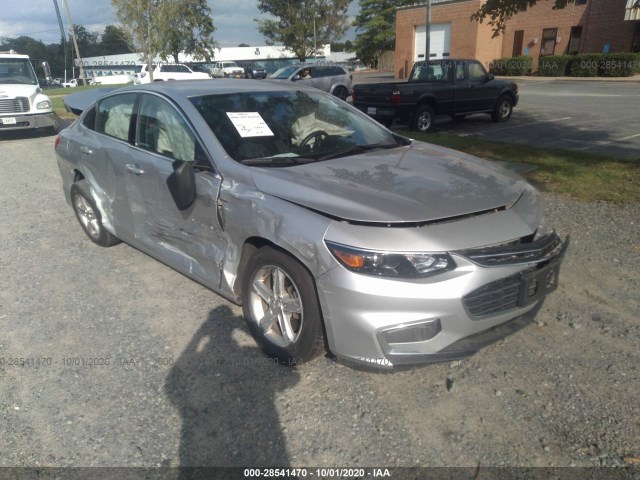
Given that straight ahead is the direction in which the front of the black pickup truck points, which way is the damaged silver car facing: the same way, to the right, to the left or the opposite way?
to the right

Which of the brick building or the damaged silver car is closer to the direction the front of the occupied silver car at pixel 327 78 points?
the damaged silver car

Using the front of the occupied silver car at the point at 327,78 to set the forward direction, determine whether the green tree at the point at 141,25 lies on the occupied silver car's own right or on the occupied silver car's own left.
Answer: on the occupied silver car's own right

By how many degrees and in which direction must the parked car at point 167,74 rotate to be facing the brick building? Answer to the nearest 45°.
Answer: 0° — it already faces it

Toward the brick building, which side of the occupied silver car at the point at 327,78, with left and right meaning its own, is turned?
back

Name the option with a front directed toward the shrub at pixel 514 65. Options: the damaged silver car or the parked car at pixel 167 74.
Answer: the parked car

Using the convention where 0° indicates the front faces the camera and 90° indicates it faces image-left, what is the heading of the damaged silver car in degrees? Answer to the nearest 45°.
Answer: approximately 315°

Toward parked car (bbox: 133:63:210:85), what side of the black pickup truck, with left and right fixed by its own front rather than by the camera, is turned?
left

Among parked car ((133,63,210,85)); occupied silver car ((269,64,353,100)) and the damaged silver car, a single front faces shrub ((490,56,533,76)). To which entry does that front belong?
parked car ((133,63,210,85))

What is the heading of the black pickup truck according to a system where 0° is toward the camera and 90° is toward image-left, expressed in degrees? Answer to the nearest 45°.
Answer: approximately 225°

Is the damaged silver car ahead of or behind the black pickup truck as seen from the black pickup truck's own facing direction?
behind

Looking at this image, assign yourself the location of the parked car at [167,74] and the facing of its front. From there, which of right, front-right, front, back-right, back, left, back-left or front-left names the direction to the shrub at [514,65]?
front

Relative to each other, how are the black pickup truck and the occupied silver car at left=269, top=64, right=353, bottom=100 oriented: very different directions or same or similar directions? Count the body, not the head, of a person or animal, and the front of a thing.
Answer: very different directions

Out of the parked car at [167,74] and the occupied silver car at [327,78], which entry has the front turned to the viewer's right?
the parked car at [167,74]

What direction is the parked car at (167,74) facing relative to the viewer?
to the viewer's right

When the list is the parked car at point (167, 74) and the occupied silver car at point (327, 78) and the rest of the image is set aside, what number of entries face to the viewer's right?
1
